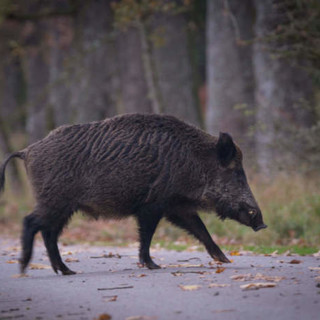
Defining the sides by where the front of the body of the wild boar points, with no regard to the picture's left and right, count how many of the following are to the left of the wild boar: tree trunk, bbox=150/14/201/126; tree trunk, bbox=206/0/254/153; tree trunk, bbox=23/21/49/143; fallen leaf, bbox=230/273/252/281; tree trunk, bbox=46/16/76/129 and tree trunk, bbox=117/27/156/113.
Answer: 5

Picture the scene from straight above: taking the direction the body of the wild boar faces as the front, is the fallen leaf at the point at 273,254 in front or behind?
in front

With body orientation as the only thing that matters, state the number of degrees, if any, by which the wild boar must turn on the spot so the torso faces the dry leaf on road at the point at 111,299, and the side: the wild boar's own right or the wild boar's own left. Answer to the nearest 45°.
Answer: approximately 90° to the wild boar's own right

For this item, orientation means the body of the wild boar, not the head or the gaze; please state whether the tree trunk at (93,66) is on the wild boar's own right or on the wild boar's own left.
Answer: on the wild boar's own left

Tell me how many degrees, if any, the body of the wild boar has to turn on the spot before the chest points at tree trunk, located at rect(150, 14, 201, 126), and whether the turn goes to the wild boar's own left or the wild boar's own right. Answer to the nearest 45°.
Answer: approximately 90° to the wild boar's own left

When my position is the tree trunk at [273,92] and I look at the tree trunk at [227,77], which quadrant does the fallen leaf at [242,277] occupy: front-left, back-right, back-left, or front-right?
back-left

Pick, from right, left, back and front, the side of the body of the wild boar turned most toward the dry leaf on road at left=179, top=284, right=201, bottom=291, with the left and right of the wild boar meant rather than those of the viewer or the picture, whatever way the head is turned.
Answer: right

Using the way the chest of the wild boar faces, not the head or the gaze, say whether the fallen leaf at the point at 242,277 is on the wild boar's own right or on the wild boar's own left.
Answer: on the wild boar's own right

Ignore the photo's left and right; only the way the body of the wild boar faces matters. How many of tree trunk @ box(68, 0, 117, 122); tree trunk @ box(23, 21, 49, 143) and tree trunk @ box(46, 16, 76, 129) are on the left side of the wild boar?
3

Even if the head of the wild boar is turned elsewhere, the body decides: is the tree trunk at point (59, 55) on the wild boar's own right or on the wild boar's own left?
on the wild boar's own left

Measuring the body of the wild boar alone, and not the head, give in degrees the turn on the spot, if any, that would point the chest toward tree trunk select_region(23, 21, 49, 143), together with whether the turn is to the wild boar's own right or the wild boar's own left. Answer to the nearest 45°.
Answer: approximately 90° to the wild boar's own left

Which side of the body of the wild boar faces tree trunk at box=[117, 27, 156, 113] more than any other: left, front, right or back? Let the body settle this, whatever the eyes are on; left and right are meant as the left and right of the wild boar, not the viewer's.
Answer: left

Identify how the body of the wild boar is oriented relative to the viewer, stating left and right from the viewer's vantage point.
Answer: facing to the right of the viewer
